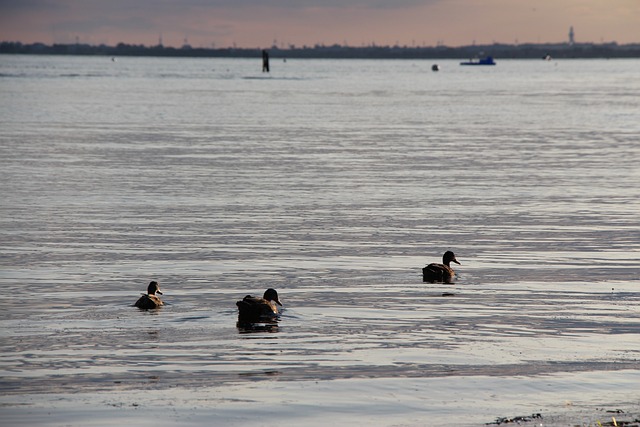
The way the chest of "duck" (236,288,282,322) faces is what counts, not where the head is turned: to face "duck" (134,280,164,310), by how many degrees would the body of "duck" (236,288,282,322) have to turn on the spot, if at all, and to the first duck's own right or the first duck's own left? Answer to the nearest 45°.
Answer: approximately 135° to the first duck's own left

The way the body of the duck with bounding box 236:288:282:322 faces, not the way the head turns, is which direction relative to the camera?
to the viewer's right

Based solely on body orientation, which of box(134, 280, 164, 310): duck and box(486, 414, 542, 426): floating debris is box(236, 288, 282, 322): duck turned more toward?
the floating debris

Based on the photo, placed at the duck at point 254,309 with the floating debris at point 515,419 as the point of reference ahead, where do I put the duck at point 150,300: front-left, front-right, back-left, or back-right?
back-right

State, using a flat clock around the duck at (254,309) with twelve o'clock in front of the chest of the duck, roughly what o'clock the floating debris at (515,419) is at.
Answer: The floating debris is roughly at 2 o'clock from the duck.
